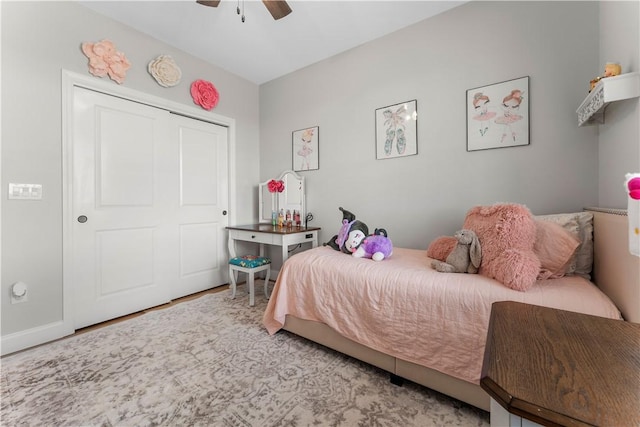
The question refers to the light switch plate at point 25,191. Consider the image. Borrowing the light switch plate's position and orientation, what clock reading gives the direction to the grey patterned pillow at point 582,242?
The grey patterned pillow is roughly at 11 o'clock from the light switch plate.

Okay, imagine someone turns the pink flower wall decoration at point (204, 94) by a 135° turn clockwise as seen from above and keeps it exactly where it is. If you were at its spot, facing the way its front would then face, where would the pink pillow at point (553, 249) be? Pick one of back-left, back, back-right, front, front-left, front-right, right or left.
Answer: back-left

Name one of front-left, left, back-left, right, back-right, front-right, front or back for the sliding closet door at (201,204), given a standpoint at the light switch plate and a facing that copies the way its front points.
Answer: left

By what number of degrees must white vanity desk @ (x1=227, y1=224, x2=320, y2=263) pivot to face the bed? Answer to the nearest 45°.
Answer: approximately 90° to its left

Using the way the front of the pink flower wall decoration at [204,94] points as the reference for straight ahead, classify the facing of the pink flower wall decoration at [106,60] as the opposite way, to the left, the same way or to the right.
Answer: the same way

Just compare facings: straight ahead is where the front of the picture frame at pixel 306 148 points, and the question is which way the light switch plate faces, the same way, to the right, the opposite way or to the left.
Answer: to the left

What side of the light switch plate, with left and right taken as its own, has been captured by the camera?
front

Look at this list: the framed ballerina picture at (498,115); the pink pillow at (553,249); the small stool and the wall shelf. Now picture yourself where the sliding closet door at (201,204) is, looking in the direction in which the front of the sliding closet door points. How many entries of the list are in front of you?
4

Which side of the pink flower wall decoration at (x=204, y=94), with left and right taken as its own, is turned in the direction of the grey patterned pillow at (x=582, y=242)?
front

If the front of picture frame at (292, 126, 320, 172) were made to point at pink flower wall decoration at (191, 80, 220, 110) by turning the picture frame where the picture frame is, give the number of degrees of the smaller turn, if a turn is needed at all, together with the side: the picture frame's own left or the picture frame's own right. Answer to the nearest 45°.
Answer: approximately 45° to the picture frame's own right

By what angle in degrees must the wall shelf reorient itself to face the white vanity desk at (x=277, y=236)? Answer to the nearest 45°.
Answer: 0° — it already faces it

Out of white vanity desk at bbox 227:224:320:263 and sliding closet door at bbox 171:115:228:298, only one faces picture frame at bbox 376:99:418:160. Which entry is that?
the sliding closet door

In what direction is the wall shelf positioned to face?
to the viewer's left

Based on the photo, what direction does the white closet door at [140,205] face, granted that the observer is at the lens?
facing the viewer and to the right of the viewer

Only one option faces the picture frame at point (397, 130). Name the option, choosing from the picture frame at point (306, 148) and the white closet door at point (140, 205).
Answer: the white closet door
